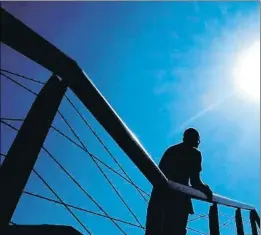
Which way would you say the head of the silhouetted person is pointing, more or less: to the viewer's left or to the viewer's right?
to the viewer's right
